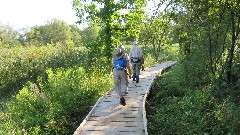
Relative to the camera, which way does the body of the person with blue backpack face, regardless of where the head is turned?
away from the camera

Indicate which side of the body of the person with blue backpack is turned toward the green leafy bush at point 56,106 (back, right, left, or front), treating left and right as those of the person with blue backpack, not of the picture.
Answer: left

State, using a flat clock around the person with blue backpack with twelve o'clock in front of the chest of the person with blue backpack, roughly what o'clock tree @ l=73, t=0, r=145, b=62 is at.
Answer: The tree is roughly at 12 o'clock from the person with blue backpack.
